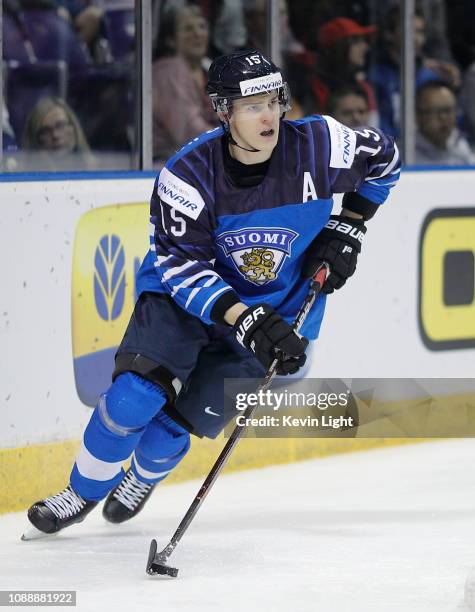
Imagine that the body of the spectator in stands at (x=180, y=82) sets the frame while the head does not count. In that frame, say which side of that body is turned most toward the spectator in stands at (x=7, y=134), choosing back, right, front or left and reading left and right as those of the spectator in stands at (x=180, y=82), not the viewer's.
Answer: right

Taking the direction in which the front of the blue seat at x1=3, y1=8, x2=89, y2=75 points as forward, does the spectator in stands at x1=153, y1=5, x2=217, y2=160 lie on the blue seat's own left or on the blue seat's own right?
on the blue seat's own left

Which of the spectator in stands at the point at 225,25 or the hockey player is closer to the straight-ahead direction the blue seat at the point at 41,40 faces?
the hockey player

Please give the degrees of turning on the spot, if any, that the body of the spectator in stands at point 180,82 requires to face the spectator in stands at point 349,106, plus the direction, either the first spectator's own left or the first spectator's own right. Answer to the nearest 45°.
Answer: approximately 90° to the first spectator's own left

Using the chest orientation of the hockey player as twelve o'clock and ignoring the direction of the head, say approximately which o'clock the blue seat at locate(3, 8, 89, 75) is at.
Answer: The blue seat is roughly at 5 o'clock from the hockey player.
